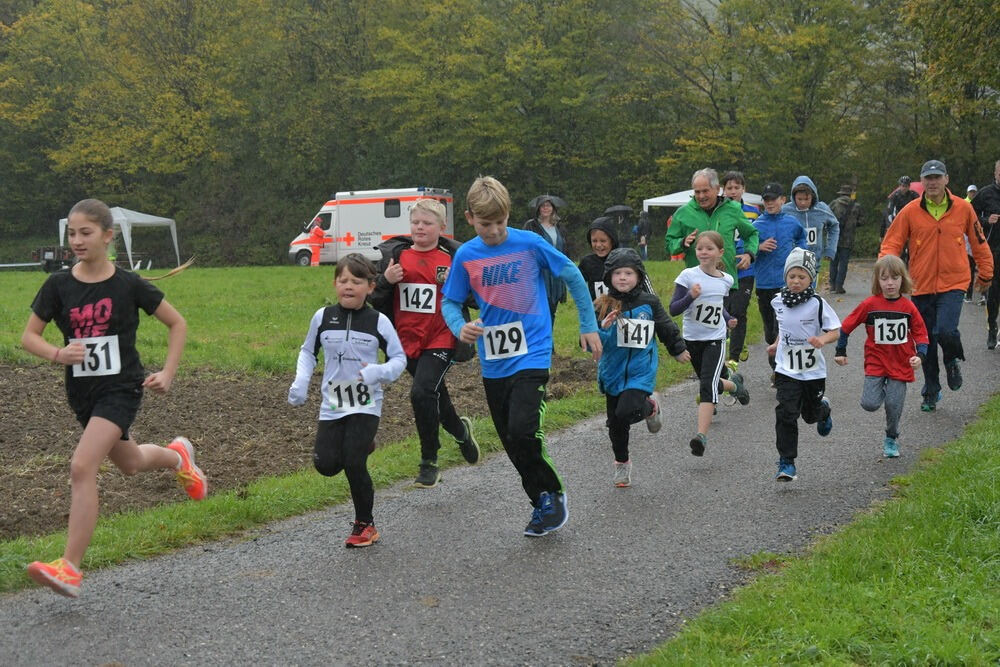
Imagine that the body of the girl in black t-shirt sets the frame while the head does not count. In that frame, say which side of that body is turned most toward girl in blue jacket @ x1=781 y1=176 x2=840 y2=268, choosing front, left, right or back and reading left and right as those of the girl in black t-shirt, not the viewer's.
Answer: back

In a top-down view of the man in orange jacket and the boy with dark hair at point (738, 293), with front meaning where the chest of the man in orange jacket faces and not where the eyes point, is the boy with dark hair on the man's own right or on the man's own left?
on the man's own right

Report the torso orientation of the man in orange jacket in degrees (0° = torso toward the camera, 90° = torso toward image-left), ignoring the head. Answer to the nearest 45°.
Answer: approximately 0°

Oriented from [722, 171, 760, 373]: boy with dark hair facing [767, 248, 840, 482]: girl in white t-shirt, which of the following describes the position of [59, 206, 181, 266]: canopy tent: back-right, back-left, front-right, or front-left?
back-right

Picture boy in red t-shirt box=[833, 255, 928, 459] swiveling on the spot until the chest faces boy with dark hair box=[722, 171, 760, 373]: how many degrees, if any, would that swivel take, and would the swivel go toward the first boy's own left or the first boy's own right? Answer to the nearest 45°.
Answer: approximately 135° to the first boy's own right

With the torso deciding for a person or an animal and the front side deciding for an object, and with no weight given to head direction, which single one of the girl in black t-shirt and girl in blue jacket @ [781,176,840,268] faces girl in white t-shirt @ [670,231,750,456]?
the girl in blue jacket

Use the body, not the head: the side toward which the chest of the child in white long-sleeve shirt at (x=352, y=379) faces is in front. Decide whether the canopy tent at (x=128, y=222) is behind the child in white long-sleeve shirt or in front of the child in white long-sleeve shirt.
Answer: behind

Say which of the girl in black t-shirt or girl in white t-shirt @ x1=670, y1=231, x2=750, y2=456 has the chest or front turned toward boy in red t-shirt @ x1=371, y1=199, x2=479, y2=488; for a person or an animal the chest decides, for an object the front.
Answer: the girl in white t-shirt

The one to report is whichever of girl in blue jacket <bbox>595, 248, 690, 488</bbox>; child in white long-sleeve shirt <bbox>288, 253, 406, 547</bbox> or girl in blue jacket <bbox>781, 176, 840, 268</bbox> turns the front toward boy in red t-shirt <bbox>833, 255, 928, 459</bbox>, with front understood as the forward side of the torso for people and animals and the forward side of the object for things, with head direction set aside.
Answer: girl in blue jacket <bbox>781, 176, 840, 268</bbox>

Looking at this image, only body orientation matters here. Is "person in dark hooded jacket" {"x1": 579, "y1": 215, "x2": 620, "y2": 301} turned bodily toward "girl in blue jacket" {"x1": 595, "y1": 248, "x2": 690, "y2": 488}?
yes

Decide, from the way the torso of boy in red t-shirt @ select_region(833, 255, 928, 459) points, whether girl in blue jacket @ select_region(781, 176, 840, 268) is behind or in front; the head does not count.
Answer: behind
